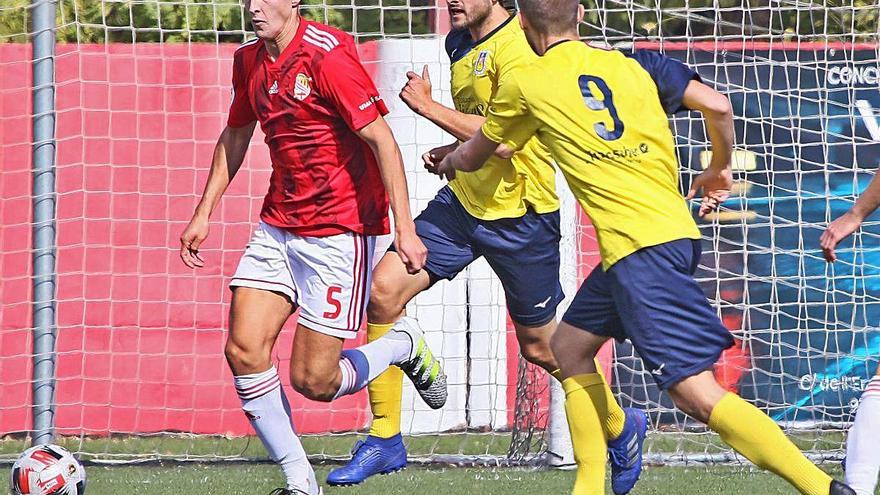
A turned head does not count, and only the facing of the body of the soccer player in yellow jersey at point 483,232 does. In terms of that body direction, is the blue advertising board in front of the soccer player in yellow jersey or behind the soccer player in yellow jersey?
behind

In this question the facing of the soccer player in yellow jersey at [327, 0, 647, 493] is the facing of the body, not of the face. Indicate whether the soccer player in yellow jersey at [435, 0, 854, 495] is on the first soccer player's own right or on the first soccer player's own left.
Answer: on the first soccer player's own left

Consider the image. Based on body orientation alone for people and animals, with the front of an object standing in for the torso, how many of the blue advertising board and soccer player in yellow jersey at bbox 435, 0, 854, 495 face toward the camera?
1

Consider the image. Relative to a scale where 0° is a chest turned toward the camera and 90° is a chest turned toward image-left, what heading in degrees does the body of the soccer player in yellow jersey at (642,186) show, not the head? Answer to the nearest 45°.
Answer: approximately 135°

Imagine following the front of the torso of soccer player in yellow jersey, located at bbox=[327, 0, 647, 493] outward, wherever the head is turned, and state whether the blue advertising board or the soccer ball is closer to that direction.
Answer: the soccer ball

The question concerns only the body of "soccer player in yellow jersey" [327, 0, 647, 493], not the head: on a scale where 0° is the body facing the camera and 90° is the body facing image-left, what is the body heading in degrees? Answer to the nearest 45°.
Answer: approximately 45°

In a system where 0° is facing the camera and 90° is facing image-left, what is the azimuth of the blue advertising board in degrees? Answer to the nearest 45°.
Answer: approximately 0°

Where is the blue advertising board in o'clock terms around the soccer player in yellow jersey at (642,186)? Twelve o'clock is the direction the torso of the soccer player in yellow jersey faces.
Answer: The blue advertising board is roughly at 2 o'clock from the soccer player in yellow jersey.

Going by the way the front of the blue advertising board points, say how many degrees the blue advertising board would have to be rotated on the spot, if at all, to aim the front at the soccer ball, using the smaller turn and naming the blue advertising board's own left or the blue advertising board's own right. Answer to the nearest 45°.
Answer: approximately 45° to the blue advertising board's own right
